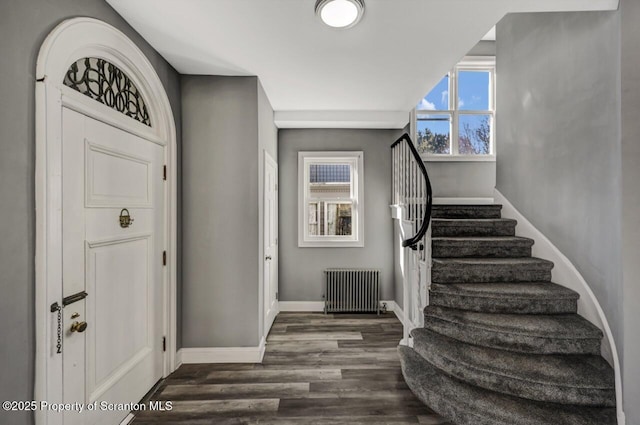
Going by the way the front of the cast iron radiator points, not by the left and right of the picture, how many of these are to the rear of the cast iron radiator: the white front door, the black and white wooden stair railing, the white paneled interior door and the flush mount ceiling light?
0

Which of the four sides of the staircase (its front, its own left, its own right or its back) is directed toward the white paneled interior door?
right

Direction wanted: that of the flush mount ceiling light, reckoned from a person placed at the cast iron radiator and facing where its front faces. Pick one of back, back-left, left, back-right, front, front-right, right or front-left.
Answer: front

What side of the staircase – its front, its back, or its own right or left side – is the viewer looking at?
front

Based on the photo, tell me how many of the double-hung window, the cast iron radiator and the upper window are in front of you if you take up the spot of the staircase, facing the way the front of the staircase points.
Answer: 0

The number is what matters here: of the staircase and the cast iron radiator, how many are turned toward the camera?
2

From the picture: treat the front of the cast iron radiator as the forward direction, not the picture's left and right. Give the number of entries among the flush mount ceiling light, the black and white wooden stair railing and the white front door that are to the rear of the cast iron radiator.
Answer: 0

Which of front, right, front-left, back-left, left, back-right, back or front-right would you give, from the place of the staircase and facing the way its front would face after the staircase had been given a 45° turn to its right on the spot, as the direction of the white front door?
front

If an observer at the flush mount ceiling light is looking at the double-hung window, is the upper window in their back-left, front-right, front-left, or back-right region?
front-right

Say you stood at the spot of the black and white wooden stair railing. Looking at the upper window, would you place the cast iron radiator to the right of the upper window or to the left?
left

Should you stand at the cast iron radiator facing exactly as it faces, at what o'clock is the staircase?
The staircase is roughly at 11 o'clock from the cast iron radiator.

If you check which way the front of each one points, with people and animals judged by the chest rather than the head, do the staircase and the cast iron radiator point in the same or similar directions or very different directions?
same or similar directions

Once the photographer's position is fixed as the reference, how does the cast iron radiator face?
facing the viewer

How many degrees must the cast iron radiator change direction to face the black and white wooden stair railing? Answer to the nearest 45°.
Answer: approximately 45° to its left

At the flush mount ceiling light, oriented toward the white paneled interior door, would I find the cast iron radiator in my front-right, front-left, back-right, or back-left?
front-right
